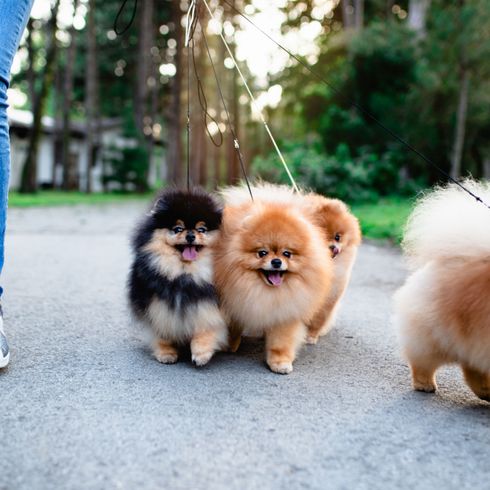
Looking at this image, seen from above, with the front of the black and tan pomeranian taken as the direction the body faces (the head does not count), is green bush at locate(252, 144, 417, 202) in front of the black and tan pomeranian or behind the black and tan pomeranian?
behind

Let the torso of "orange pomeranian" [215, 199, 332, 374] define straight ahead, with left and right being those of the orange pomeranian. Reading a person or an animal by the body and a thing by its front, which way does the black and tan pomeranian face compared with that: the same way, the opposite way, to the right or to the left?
the same way

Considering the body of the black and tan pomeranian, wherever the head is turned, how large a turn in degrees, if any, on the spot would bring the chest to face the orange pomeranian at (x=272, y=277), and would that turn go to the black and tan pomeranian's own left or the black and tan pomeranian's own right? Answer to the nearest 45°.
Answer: approximately 90° to the black and tan pomeranian's own left

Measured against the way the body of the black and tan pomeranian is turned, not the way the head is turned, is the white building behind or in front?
behind

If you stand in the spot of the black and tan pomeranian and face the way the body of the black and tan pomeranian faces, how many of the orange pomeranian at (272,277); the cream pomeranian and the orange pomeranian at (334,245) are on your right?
0

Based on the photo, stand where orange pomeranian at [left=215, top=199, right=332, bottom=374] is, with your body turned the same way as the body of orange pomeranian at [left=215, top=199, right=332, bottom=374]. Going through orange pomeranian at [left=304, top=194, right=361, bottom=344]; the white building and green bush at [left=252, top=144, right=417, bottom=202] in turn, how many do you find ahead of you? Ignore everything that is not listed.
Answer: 0

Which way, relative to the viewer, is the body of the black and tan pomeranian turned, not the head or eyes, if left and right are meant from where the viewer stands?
facing the viewer

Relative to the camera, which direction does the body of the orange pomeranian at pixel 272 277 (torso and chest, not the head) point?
toward the camera

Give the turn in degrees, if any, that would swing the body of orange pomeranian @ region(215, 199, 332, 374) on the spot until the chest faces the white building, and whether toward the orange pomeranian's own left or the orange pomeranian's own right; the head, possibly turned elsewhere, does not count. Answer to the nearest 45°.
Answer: approximately 135° to the orange pomeranian's own right

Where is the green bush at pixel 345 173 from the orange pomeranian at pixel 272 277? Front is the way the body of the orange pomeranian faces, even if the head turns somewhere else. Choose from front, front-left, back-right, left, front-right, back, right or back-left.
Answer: back

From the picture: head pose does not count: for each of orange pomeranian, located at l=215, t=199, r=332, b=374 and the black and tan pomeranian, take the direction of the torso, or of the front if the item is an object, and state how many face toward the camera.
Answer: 2

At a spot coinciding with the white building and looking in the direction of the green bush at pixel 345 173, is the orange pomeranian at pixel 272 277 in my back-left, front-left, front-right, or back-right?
front-right

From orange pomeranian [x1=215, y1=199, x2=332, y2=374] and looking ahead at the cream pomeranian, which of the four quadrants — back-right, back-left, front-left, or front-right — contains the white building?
back-left

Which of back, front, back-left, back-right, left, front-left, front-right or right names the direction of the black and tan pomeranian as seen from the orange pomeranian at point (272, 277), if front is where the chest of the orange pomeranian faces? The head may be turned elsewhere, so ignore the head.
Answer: right
